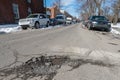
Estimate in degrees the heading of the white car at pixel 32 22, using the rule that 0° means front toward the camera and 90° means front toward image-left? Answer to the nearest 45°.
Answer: approximately 45°

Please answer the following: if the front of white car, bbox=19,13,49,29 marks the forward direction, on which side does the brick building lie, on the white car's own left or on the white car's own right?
on the white car's own right
